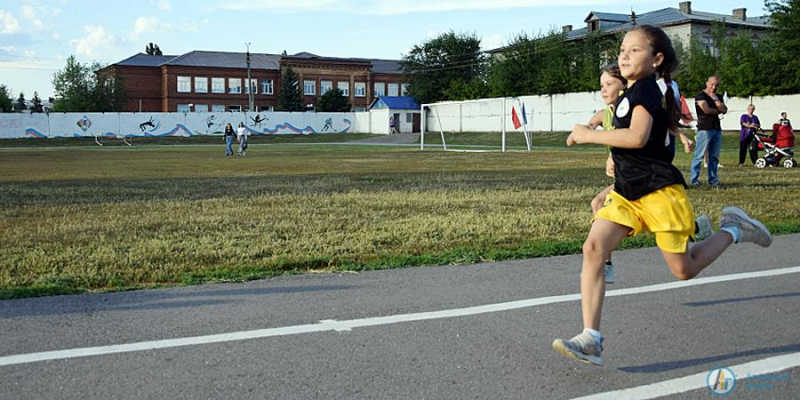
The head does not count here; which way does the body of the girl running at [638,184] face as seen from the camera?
to the viewer's left

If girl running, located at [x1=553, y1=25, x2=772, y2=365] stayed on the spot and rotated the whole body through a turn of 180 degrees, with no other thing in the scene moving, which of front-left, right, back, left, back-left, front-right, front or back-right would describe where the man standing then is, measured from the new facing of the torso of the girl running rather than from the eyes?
left

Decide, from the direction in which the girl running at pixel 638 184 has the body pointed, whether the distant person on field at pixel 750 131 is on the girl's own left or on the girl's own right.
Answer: on the girl's own right

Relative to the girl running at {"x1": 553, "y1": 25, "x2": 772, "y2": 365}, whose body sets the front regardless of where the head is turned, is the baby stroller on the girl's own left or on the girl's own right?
on the girl's own right
